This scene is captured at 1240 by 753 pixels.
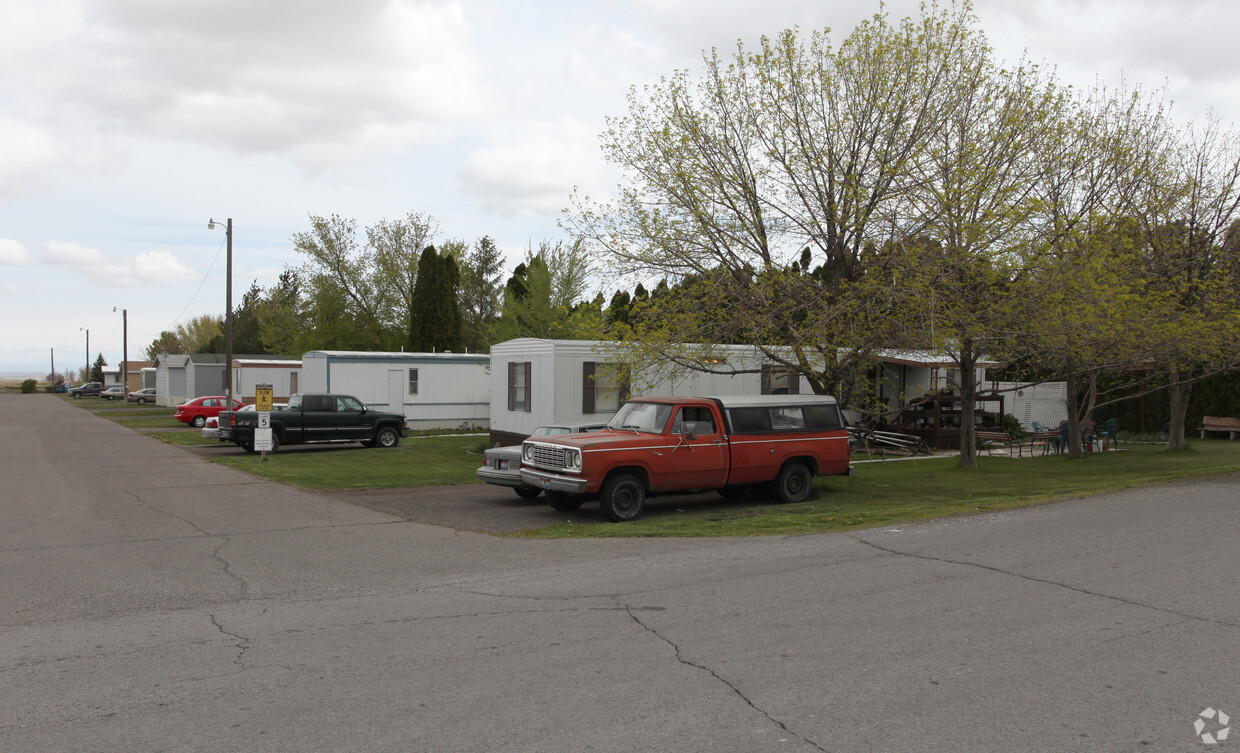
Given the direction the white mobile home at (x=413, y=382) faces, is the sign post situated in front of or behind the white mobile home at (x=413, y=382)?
in front

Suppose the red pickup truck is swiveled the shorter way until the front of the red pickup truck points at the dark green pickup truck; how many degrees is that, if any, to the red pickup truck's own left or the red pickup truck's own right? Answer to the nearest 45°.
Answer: approximately 90° to the red pickup truck's own right

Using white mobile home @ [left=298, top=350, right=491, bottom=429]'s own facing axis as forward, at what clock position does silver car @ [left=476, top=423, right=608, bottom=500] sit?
The silver car is roughly at 12 o'clock from the white mobile home.

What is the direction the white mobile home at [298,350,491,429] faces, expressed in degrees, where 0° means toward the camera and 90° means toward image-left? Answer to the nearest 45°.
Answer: approximately 0°

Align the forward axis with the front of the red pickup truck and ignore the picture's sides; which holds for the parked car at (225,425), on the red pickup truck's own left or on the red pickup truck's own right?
on the red pickup truck's own right

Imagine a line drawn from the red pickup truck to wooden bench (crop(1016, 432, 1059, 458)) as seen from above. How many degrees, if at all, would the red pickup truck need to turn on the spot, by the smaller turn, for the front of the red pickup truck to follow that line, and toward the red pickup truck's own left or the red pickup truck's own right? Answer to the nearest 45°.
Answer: approximately 180°

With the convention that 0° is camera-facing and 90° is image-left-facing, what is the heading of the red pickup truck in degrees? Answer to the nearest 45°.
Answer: approximately 45°

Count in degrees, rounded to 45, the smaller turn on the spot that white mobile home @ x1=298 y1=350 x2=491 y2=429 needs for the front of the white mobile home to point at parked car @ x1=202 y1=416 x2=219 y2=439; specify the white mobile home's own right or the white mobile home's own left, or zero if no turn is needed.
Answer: approximately 45° to the white mobile home's own right

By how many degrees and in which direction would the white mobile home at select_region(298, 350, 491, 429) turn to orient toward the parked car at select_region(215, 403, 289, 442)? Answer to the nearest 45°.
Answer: approximately 45° to its right

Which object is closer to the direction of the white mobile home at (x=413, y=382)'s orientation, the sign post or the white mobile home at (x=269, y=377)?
the sign post

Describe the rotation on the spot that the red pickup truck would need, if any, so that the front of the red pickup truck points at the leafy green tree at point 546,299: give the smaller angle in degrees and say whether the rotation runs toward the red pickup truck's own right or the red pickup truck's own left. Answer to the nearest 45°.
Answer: approximately 135° to the red pickup truck's own right
